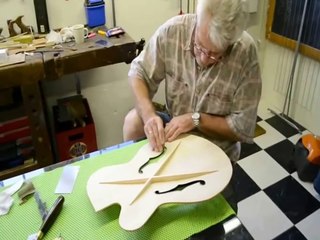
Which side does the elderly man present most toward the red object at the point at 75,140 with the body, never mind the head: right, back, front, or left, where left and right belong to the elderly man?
right

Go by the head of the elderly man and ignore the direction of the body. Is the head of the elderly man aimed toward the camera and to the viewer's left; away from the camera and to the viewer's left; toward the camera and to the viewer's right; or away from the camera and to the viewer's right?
toward the camera and to the viewer's left

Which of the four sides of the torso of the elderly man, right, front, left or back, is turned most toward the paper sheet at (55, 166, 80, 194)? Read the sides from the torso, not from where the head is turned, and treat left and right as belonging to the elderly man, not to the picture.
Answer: front

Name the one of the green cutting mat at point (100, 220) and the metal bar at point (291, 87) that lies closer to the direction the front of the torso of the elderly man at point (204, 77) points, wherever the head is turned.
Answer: the green cutting mat

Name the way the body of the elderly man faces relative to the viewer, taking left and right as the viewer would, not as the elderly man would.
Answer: facing the viewer and to the left of the viewer

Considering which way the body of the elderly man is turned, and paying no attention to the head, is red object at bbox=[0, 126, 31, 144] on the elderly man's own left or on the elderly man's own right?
on the elderly man's own right

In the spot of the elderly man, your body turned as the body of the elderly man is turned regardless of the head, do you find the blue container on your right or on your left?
on your right
